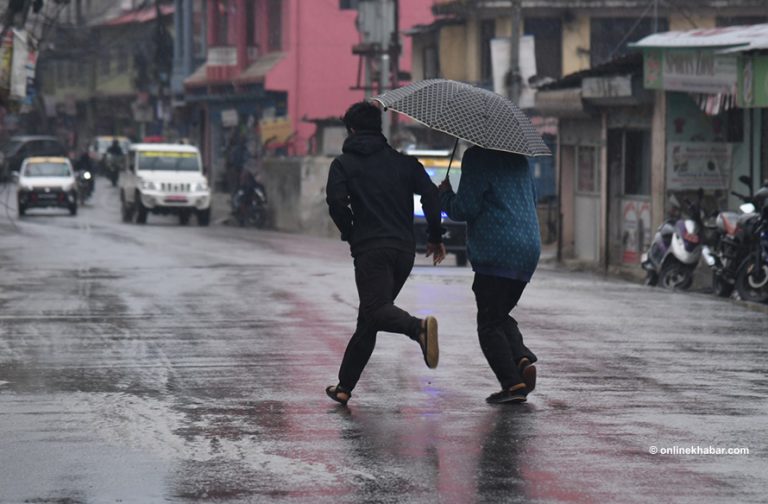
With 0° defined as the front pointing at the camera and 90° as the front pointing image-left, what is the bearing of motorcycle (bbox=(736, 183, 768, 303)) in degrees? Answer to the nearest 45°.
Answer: approximately 45°

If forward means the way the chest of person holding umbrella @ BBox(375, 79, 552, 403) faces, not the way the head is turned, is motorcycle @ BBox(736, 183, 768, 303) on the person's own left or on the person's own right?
on the person's own right

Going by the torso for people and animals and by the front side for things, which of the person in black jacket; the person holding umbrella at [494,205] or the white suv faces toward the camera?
the white suv

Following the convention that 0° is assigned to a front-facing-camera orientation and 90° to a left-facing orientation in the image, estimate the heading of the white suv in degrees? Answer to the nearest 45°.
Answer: approximately 0°

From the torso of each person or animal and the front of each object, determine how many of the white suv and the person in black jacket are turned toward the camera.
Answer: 1

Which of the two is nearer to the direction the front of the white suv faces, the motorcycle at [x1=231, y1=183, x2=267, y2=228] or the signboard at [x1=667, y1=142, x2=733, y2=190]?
the signboard

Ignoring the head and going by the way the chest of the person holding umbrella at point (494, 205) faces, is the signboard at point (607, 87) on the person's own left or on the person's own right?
on the person's own right

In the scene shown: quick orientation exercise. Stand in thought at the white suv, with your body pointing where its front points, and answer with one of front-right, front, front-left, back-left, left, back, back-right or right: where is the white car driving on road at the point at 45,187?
back-right
